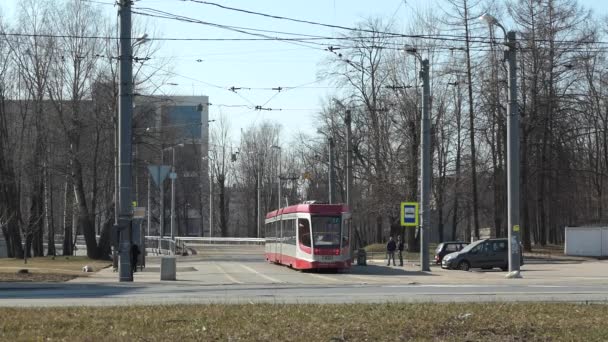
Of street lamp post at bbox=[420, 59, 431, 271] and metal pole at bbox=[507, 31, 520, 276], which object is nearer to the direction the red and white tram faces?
the metal pole

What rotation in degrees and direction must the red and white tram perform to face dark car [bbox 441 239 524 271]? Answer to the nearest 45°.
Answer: approximately 90° to its left

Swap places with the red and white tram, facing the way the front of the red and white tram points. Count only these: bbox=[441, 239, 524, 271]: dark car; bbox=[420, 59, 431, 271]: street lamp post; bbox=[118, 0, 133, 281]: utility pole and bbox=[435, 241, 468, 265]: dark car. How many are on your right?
1

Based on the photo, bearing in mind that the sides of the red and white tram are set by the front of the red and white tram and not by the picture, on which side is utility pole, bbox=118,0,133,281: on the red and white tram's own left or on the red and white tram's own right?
on the red and white tram's own right

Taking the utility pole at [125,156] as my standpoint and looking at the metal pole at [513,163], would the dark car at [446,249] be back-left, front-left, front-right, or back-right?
front-left

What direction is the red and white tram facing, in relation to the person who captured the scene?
facing the viewer and to the right of the viewer

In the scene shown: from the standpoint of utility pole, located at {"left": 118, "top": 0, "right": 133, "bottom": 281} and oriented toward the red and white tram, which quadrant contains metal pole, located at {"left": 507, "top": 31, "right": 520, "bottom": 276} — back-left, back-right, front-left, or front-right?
front-right

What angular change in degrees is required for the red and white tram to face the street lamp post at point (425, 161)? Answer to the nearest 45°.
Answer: approximately 45° to its left

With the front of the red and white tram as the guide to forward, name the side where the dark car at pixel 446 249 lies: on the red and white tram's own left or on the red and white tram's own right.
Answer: on the red and white tram's own left
